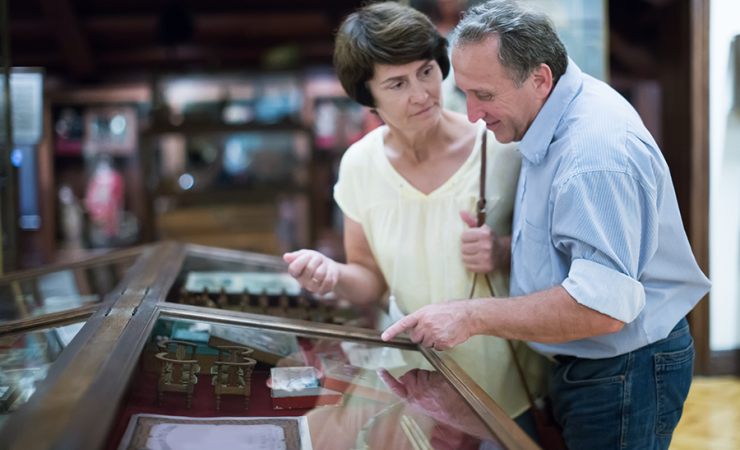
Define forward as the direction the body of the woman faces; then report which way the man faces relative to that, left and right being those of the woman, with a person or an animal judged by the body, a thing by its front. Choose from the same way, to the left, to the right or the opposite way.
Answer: to the right

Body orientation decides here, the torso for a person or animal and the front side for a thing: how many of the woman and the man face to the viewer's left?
1

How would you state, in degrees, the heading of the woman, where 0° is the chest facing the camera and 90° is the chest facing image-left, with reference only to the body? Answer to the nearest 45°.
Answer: approximately 0°

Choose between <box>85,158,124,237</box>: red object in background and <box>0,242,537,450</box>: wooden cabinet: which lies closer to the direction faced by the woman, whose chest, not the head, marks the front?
the wooden cabinet

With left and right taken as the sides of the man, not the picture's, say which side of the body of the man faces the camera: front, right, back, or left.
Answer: left

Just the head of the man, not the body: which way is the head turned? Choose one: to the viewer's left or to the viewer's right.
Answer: to the viewer's left

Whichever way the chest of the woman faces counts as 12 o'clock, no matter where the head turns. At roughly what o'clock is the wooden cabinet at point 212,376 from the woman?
The wooden cabinet is roughly at 1 o'clock from the woman.

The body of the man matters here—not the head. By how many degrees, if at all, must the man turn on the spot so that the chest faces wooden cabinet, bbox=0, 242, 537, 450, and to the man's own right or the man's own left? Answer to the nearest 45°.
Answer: approximately 45° to the man's own left
